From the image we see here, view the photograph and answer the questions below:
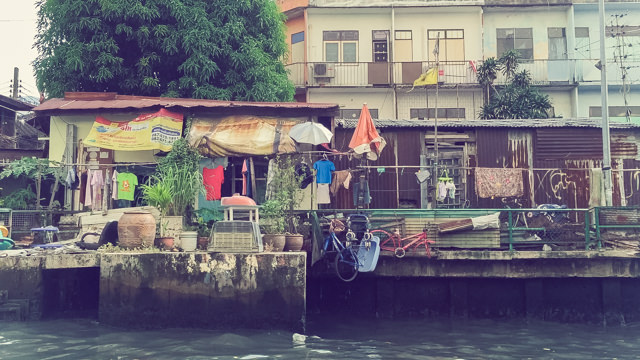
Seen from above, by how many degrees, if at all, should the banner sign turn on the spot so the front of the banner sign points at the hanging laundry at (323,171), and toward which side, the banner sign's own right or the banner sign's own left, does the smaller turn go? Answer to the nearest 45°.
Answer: approximately 90° to the banner sign's own left

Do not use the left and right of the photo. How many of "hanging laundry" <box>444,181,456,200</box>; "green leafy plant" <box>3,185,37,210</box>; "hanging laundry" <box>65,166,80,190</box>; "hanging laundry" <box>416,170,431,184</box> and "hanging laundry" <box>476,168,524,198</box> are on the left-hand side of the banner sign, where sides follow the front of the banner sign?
3

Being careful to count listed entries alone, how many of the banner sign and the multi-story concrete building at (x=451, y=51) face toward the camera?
2

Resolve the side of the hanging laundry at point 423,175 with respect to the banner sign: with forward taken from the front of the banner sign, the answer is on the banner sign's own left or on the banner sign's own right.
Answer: on the banner sign's own left

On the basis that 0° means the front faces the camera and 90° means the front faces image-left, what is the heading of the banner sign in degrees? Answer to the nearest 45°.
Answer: approximately 0°

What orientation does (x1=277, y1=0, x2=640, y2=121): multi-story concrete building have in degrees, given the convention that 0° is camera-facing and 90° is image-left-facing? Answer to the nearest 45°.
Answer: approximately 0°

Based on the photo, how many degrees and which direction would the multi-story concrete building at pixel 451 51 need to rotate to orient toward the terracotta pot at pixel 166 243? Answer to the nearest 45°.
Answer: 0° — it already faces it

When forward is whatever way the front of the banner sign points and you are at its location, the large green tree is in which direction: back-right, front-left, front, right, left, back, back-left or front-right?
back

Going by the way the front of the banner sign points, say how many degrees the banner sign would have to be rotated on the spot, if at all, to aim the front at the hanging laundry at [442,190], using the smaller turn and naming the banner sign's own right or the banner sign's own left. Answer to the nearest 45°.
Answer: approximately 90° to the banner sign's own left

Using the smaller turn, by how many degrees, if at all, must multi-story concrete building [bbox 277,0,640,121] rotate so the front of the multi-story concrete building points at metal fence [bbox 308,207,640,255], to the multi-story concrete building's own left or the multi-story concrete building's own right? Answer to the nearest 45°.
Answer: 0° — it already faces it

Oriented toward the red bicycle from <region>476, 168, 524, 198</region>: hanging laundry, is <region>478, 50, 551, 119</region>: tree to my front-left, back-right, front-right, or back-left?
back-right
